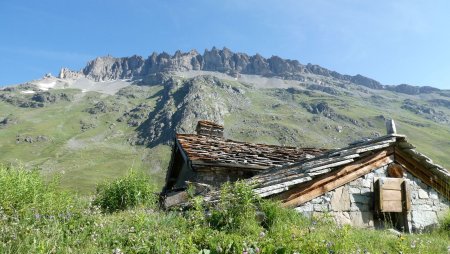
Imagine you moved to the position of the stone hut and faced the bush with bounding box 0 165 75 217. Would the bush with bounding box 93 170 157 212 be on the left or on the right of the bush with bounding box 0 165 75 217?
right

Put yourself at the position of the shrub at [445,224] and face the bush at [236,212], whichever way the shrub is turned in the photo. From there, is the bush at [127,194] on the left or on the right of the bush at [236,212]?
right

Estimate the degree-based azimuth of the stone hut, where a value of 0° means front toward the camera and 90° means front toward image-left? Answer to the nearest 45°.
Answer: approximately 0°

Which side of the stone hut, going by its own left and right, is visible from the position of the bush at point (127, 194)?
right

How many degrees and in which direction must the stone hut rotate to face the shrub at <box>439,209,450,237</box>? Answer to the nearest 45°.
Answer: approximately 90° to its left

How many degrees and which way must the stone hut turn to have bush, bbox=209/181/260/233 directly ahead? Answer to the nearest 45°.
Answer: approximately 45° to its right
